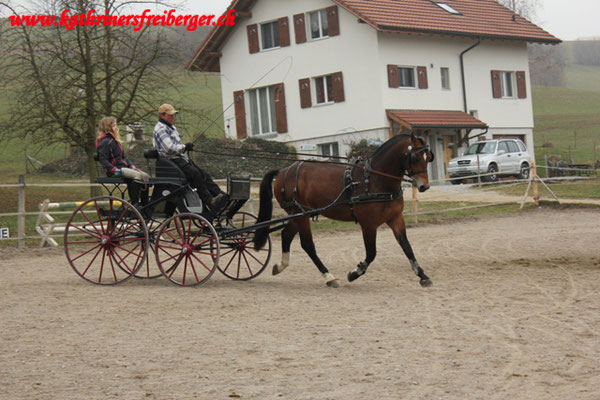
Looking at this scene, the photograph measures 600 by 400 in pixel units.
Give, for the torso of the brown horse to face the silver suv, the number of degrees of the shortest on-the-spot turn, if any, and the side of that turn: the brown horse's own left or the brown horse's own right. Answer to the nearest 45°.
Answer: approximately 90° to the brown horse's own left

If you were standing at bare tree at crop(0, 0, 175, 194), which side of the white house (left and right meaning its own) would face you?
right

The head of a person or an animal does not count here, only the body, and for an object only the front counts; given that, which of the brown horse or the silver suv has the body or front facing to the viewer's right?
the brown horse

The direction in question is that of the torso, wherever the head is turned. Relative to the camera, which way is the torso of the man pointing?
to the viewer's right

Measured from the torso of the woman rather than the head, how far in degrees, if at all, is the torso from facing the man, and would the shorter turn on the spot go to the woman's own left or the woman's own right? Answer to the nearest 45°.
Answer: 0° — they already face them

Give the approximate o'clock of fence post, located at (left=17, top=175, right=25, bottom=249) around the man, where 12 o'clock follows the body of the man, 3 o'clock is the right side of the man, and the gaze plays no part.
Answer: The fence post is roughly at 8 o'clock from the man.

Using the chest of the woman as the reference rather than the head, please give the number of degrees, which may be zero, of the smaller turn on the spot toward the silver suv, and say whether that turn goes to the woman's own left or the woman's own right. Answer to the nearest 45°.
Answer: approximately 45° to the woman's own left

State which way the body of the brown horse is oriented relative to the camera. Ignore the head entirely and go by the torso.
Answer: to the viewer's right

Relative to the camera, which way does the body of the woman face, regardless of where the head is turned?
to the viewer's right

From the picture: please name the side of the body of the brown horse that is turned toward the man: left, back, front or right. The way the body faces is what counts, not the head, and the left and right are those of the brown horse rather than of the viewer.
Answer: back

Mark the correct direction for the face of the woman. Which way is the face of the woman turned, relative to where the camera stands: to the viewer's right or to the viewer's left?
to the viewer's right

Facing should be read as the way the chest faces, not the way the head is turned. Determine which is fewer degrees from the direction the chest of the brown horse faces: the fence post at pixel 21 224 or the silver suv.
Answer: the silver suv

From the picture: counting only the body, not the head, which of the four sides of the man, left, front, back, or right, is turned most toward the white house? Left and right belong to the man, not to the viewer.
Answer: left

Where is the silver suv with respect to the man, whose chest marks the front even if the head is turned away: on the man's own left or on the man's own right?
on the man's own left
